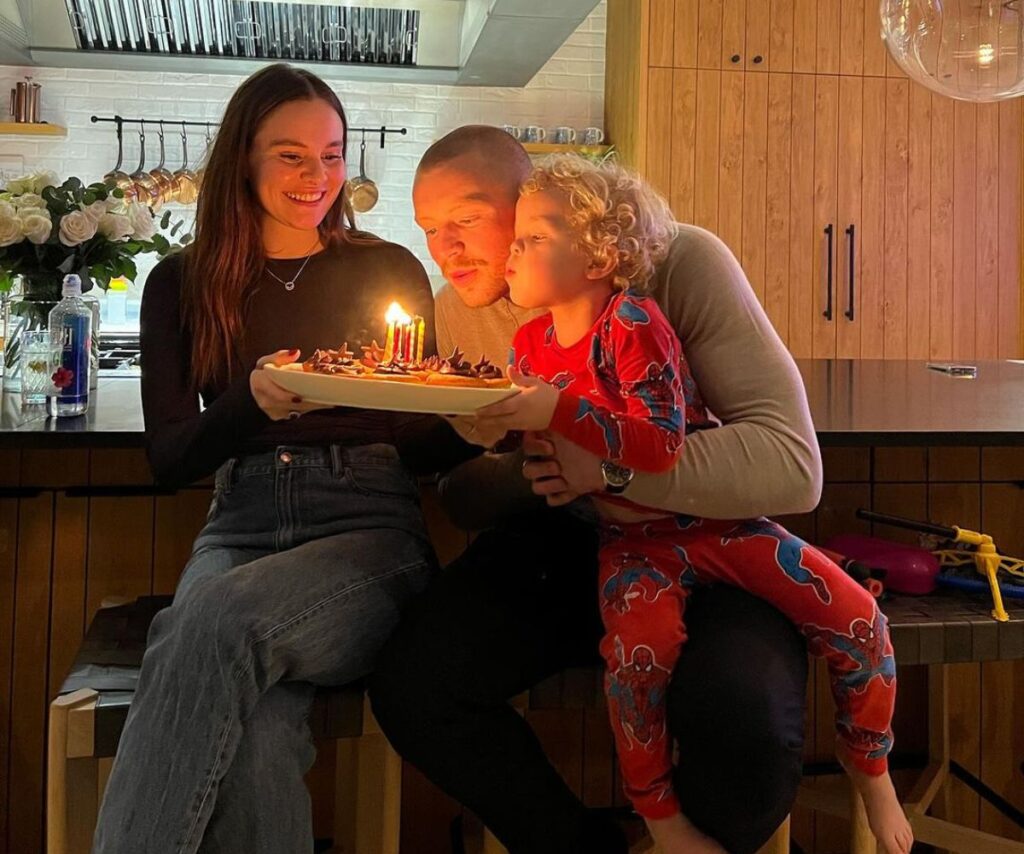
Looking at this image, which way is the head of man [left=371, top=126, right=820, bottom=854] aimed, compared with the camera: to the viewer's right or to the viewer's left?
to the viewer's left

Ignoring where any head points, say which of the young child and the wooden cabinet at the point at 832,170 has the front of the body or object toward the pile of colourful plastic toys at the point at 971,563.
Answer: the wooden cabinet

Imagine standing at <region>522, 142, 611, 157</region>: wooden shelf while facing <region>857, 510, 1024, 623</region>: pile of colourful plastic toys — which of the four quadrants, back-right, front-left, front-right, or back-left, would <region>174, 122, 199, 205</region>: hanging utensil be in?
back-right

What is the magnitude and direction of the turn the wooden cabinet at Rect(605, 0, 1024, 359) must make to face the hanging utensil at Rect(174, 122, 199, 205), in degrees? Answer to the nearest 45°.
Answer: approximately 90° to its right

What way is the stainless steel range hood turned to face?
toward the camera

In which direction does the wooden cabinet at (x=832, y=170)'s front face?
toward the camera

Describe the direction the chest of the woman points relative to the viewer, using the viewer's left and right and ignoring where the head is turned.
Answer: facing the viewer

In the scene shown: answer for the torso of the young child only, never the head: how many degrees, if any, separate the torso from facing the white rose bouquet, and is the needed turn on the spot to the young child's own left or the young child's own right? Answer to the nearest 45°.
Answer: approximately 45° to the young child's own right

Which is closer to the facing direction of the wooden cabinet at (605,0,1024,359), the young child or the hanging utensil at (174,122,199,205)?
the young child

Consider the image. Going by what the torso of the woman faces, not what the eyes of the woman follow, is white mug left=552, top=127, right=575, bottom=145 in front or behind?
behind

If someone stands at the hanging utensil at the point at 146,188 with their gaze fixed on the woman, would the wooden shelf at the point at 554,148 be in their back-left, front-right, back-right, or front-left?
front-left

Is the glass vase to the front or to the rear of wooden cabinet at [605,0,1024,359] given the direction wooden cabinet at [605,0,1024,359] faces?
to the front

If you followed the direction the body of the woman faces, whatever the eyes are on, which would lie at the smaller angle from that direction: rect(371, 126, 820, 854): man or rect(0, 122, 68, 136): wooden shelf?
the man

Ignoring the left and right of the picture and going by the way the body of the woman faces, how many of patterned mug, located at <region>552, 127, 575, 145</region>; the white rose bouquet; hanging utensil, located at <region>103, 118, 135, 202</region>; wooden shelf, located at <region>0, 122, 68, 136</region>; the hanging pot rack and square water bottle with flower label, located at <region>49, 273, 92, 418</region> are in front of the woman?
0

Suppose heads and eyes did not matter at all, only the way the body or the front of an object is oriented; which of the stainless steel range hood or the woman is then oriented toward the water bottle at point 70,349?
the stainless steel range hood

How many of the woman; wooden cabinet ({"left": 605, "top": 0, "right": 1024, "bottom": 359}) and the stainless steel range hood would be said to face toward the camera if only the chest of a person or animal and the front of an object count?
3

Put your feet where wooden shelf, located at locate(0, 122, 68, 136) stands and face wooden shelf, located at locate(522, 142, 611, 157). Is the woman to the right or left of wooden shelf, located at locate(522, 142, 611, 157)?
right

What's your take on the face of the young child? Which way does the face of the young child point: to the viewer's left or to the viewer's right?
to the viewer's left

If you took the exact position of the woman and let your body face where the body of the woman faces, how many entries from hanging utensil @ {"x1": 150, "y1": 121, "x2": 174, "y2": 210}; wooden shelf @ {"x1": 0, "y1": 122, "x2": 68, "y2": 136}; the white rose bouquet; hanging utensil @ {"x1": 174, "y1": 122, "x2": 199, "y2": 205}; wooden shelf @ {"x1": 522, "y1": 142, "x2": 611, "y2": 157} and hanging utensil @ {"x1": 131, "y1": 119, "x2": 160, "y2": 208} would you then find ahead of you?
0
